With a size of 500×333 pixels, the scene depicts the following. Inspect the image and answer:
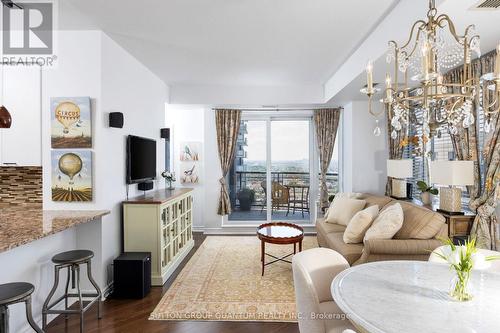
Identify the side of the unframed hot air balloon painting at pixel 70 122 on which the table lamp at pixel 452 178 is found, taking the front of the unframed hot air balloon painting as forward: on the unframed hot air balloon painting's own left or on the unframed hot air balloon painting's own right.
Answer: on the unframed hot air balloon painting's own left

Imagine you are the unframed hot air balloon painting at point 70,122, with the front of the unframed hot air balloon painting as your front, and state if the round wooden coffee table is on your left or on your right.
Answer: on your left

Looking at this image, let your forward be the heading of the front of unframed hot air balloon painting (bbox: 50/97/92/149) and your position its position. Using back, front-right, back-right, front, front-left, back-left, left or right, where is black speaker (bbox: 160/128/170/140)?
back-left

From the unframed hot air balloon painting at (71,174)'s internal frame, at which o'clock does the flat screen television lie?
The flat screen television is roughly at 8 o'clock from the unframed hot air balloon painting.
